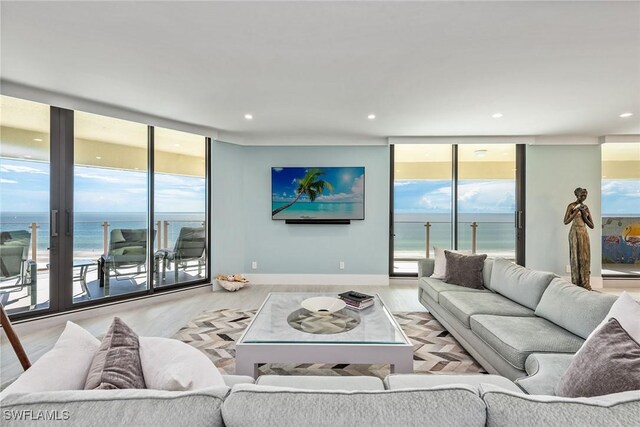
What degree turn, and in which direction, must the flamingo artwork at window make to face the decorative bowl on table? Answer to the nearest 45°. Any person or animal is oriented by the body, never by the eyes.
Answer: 0° — it already faces it

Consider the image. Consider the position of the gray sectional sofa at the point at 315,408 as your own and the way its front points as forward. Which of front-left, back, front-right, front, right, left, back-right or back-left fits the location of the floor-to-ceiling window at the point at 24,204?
front-left

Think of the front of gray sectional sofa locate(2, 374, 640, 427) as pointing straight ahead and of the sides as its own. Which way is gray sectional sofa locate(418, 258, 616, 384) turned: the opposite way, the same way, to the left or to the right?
to the left

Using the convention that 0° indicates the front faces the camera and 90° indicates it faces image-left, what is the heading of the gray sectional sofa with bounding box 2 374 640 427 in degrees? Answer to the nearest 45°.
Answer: approximately 180°

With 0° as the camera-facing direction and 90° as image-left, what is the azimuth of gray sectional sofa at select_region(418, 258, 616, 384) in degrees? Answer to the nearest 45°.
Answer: approximately 45°

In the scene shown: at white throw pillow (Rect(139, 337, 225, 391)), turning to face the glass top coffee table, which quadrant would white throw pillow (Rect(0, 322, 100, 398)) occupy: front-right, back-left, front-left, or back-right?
back-left

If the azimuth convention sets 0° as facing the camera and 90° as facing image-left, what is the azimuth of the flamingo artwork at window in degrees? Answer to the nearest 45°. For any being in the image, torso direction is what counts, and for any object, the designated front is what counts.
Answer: approximately 0°

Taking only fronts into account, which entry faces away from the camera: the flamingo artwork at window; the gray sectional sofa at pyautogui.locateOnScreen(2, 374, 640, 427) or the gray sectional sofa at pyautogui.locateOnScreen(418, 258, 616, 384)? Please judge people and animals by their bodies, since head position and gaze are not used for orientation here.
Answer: the gray sectional sofa at pyautogui.locateOnScreen(2, 374, 640, 427)
